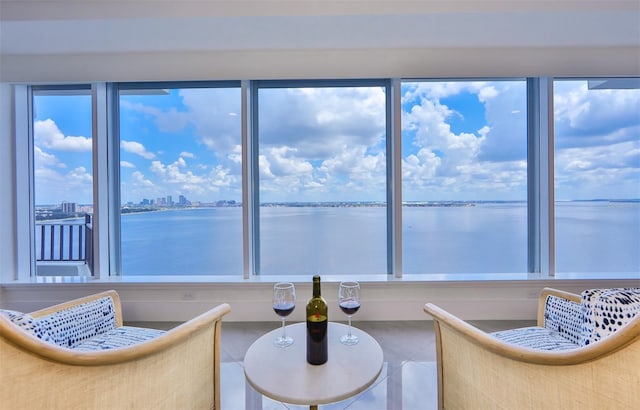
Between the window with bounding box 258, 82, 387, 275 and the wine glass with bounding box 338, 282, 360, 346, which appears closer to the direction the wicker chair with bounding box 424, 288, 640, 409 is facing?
the window

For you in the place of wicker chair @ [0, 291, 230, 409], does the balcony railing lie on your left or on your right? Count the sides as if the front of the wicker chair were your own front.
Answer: on your left

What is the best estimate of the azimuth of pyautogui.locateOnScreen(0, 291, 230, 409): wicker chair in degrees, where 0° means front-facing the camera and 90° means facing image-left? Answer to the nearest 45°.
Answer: approximately 225°

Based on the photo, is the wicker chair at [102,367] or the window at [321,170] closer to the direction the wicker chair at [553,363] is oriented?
the window

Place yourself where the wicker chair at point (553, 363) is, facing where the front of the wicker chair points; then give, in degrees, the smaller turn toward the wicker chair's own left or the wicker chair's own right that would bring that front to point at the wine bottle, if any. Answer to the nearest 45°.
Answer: approximately 90° to the wicker chair's own left

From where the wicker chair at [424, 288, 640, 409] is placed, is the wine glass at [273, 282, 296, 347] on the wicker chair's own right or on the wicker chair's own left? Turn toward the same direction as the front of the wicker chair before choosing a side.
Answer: on the wicker chair's own left

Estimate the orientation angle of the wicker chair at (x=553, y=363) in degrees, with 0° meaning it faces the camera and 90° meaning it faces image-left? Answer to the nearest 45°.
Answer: approximately 135°
